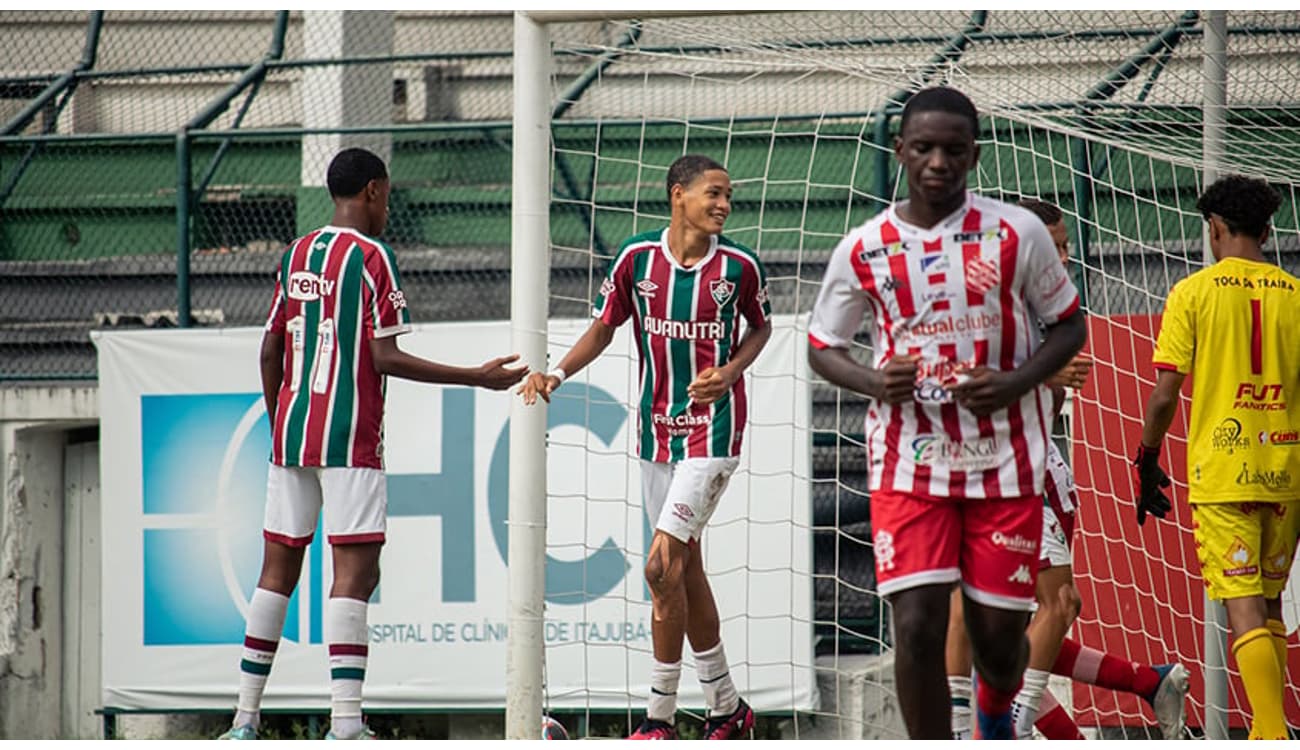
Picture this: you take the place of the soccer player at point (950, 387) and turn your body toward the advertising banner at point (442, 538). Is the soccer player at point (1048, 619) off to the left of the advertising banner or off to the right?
right

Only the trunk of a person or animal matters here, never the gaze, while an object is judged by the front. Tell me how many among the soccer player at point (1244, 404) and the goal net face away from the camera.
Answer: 1

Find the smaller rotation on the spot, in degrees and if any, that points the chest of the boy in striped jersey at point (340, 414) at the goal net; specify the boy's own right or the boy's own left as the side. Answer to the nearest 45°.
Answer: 0° — they already face it

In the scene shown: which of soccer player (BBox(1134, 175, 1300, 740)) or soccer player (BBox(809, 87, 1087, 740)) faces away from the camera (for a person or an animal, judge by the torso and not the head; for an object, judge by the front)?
soccer player (BBox(1134, 175, 1300, 740))

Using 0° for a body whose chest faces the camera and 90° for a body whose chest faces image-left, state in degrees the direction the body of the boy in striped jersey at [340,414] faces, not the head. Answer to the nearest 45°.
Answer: approximately 225°

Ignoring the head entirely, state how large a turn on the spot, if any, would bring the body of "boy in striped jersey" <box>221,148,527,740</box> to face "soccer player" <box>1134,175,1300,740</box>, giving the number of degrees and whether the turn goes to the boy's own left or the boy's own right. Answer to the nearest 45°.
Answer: approximately 45° to the boy's own right

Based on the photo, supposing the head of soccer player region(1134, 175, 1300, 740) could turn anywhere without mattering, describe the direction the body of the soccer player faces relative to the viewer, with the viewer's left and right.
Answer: facing away from the viewer

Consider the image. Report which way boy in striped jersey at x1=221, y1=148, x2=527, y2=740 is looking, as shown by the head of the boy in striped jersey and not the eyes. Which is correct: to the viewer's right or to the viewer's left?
to the viewer's right

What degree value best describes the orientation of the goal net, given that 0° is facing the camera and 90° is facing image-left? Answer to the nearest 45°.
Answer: approximately 0°
